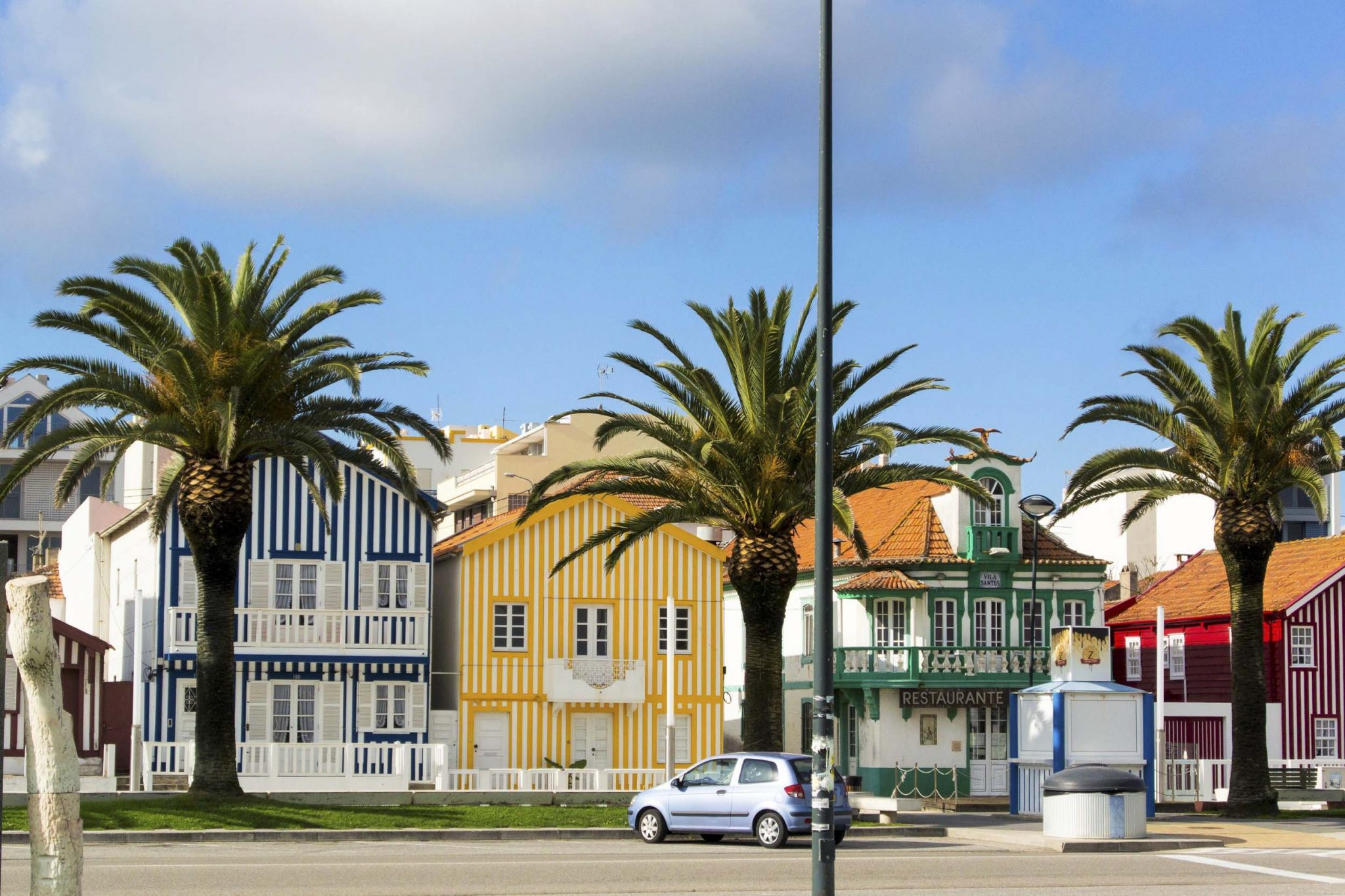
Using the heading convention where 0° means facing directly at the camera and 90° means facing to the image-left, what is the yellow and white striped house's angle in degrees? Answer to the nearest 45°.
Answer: approximately 0°

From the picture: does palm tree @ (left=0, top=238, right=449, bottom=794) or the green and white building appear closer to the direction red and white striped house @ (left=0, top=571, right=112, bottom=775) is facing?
the palm tree

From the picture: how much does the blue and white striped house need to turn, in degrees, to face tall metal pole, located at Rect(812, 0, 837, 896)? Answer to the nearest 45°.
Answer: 0° — it already faces it

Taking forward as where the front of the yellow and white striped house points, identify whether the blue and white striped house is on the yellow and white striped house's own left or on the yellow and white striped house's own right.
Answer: on the yellow and white striped house's own right

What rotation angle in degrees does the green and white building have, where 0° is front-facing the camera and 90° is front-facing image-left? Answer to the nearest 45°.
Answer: approximately 0°

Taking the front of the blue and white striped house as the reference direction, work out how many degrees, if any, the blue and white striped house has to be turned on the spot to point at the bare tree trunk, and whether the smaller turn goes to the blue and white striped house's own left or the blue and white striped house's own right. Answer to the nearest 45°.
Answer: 0° — it already faces it

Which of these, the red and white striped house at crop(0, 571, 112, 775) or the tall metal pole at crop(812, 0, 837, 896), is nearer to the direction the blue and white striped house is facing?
the tall metal pole

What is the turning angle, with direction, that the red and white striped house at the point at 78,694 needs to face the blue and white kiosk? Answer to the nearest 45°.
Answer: approximately 45° to its left
